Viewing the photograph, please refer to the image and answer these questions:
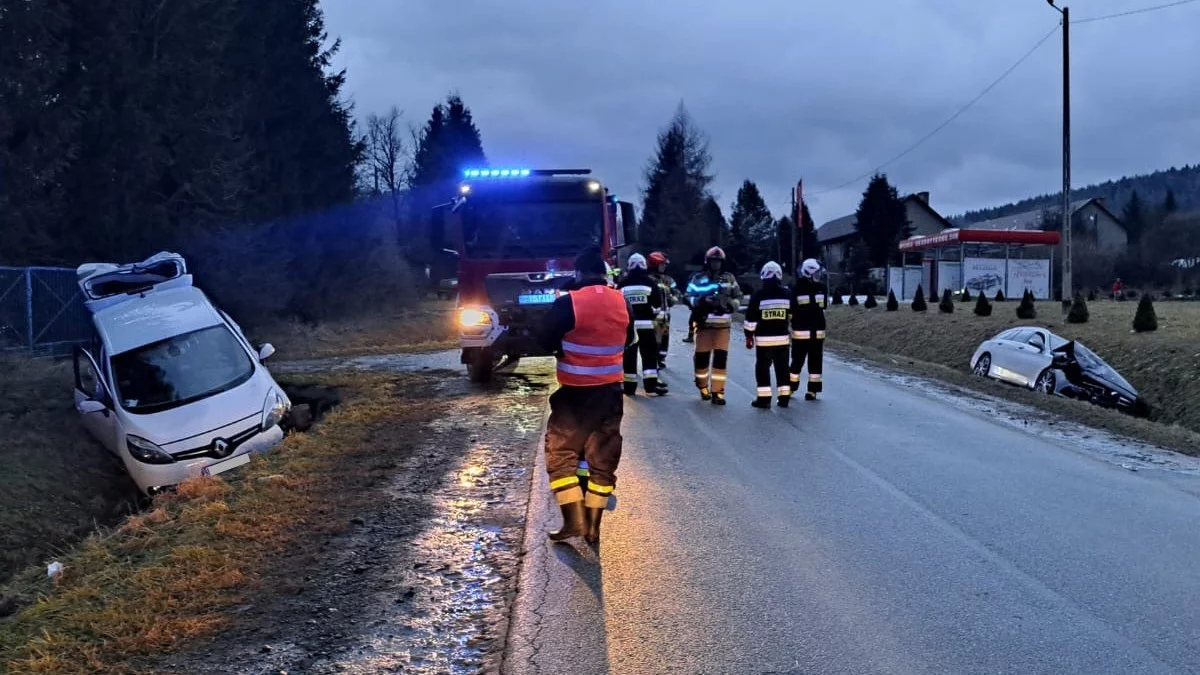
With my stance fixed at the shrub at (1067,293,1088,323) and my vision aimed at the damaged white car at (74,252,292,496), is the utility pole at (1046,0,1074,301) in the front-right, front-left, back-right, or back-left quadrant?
back-right

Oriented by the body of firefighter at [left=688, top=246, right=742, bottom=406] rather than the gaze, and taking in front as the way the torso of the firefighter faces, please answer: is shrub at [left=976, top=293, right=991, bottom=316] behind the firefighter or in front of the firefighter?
behind

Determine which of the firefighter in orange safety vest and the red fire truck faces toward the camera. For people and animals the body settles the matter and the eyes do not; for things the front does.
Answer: the red fire truck

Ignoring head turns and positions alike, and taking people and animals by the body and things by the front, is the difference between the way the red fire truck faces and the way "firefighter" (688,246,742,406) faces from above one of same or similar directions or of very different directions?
same or similar directions

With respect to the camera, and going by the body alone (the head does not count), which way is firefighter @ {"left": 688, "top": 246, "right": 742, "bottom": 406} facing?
toward the camera

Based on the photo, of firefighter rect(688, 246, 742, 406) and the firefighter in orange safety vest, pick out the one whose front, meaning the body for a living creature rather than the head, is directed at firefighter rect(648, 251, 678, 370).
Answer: the firefighter in orange safety vest

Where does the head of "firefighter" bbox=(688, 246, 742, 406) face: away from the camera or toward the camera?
toward the camera

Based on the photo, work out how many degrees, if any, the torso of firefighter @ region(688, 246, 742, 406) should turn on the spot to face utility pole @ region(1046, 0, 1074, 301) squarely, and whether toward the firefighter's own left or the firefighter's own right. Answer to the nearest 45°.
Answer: approximately 135° to the firefighter's own left

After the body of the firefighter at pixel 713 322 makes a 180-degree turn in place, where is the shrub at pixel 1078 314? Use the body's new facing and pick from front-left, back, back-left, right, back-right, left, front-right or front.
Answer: front-right

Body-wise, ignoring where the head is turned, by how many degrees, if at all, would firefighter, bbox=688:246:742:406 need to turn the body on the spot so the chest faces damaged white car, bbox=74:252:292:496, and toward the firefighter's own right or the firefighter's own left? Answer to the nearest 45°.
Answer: approximately 45° to the firefighter's own right

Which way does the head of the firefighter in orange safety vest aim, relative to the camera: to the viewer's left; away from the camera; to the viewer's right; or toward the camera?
away from the camera

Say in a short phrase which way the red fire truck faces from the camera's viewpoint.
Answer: facing the viewer

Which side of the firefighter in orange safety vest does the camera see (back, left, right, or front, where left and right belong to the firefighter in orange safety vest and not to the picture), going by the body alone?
back

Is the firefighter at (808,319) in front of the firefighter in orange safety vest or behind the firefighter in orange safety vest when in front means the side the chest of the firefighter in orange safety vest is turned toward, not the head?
in front

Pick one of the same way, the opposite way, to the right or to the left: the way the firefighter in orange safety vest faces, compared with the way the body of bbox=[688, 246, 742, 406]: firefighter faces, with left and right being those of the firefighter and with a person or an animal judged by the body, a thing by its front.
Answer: the opposite way
